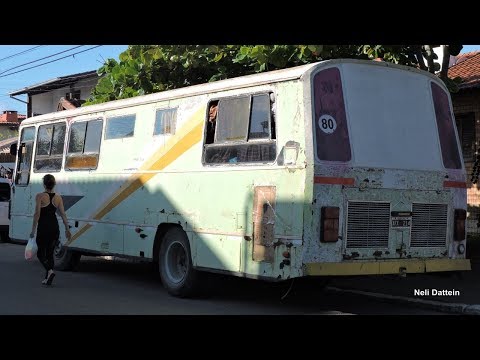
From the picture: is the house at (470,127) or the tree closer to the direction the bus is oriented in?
the tree

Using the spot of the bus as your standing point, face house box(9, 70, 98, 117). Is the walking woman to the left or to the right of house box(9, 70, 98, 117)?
left

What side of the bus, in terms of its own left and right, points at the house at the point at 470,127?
right

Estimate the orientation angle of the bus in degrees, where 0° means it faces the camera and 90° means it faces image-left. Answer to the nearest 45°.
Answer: approximately 135°

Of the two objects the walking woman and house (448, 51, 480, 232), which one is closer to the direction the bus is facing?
the walking woman
